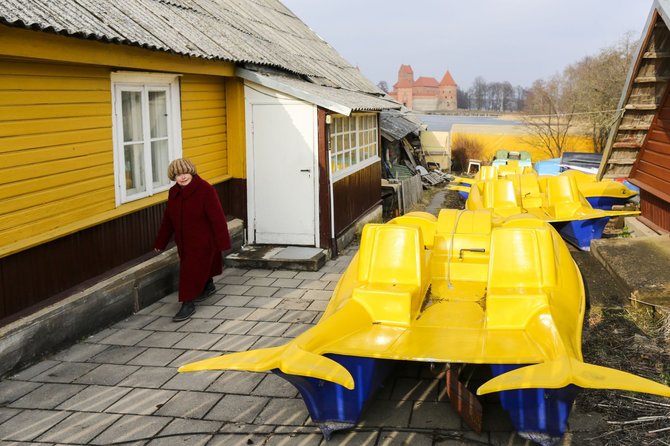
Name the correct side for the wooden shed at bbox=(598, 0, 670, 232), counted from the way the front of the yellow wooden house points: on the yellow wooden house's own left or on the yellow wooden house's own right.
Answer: on the yellow wooden house's own left

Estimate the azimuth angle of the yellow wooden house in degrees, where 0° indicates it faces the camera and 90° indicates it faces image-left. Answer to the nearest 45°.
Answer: approximately 315°

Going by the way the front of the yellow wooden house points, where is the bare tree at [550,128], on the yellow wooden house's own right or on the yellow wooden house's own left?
on the yellow wooden house's own left

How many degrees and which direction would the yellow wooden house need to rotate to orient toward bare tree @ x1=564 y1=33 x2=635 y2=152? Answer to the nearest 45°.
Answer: approximately 90° to its left

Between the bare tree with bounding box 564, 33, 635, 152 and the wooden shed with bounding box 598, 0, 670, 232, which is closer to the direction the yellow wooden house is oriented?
the wooden shed
